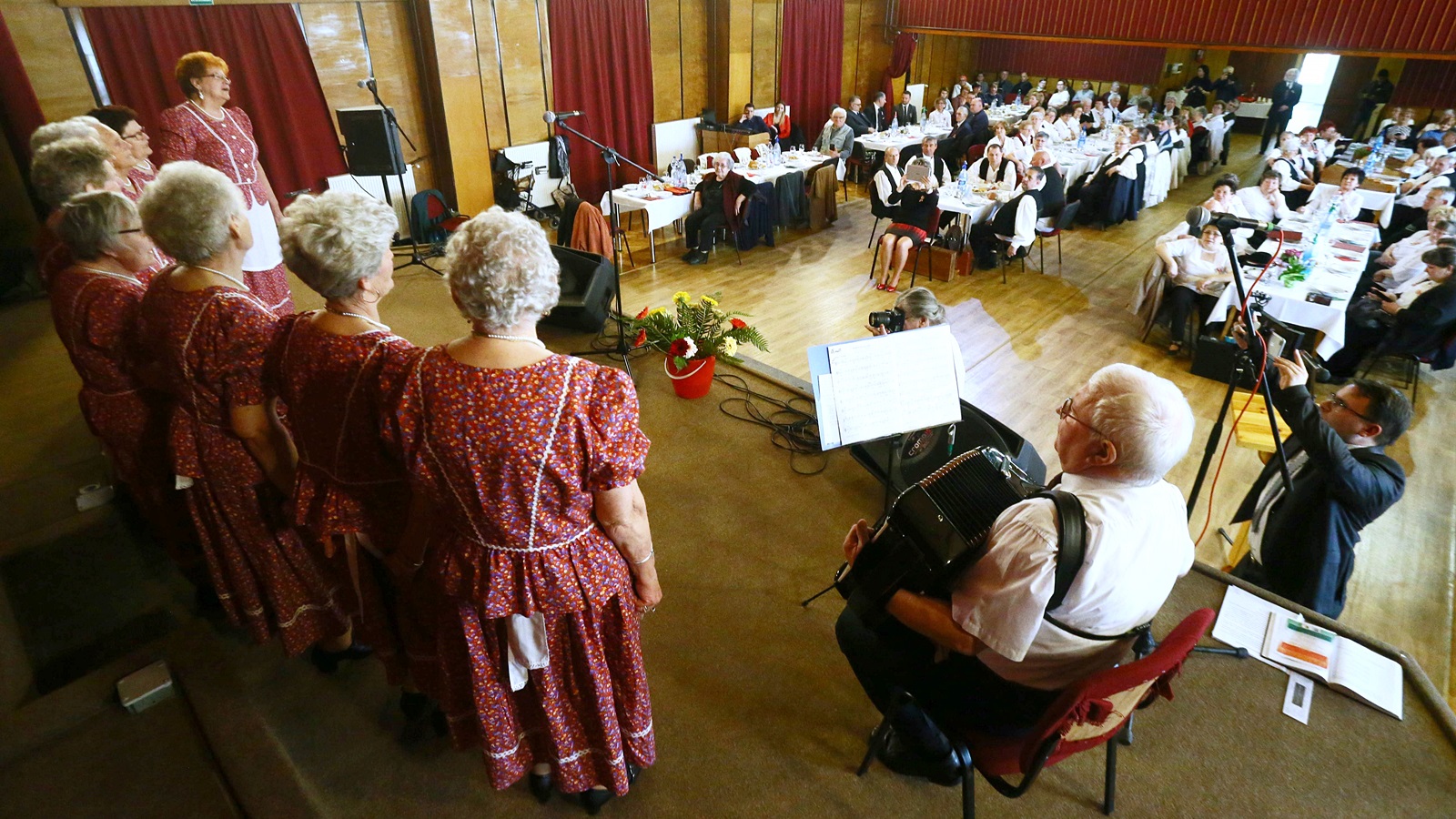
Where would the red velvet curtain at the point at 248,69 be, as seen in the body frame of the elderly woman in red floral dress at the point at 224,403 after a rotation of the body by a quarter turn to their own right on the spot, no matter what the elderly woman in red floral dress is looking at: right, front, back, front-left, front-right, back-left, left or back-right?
back-left

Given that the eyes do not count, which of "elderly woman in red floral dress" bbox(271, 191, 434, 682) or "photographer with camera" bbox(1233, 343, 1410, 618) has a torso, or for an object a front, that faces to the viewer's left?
the photographer with camera

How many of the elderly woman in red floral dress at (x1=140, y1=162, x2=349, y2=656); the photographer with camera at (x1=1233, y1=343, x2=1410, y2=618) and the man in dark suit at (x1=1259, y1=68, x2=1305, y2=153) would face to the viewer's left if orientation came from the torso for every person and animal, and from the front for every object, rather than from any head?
1

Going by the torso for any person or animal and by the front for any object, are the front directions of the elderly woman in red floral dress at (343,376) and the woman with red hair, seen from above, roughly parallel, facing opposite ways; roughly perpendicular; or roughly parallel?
roughly perpendicular

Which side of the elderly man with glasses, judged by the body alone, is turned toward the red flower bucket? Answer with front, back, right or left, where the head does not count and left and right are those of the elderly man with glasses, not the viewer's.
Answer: front

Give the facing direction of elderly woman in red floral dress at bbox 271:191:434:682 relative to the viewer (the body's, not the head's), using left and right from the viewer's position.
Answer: facing away from the viewer and to the right of the viewer

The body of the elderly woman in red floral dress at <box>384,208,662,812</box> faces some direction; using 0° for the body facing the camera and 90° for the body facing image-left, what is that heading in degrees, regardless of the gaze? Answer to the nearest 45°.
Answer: approximately 180°

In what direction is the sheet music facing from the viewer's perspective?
toward the camera

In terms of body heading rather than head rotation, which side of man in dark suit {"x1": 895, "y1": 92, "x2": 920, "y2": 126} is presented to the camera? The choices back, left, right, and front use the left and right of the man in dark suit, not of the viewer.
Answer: front

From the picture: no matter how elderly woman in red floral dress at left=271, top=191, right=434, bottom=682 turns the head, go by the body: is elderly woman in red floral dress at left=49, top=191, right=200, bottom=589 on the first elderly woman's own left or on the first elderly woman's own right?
on the first elderly woman's own left

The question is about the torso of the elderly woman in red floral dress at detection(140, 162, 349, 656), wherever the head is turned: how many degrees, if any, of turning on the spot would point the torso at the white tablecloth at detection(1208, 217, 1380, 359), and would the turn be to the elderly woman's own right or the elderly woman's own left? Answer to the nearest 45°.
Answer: approximately 45° to the elderly woman's own right

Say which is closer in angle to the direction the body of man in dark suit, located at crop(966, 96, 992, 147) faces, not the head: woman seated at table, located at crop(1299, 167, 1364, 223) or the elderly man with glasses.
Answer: the elderly man with glasses

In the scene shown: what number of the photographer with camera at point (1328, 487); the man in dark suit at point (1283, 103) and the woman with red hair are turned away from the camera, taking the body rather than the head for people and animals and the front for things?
0

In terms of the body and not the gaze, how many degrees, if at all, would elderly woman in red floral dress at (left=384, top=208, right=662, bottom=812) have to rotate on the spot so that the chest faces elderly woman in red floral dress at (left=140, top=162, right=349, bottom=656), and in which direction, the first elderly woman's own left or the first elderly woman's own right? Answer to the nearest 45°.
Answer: approximately 45° to the first elderly woman's own left

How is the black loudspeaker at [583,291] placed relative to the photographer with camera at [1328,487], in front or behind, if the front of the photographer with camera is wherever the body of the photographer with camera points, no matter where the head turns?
in front

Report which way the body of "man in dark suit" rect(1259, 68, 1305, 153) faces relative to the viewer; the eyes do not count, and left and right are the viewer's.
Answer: facing the viewer

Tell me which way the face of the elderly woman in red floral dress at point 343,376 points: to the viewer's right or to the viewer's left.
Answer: to the viewer's right

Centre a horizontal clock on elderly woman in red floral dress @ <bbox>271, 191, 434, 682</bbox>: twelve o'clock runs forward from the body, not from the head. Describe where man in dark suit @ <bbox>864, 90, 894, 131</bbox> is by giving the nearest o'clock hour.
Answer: The man in dark suit is roughly at 12 o'clock from the elderly woman in red floral dress.

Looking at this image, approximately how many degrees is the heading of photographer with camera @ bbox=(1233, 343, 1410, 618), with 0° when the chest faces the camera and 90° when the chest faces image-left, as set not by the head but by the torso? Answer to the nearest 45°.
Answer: approximately 90°

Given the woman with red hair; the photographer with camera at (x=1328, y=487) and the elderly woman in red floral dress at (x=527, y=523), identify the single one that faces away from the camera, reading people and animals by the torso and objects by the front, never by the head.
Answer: the elderly woman in red floral dress

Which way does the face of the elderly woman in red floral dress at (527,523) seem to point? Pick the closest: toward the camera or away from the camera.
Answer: away from the camera

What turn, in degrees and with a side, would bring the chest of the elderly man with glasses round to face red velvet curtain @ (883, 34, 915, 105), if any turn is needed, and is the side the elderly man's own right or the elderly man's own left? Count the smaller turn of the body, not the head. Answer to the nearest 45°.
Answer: approximately 45° to the elderly man's own right
